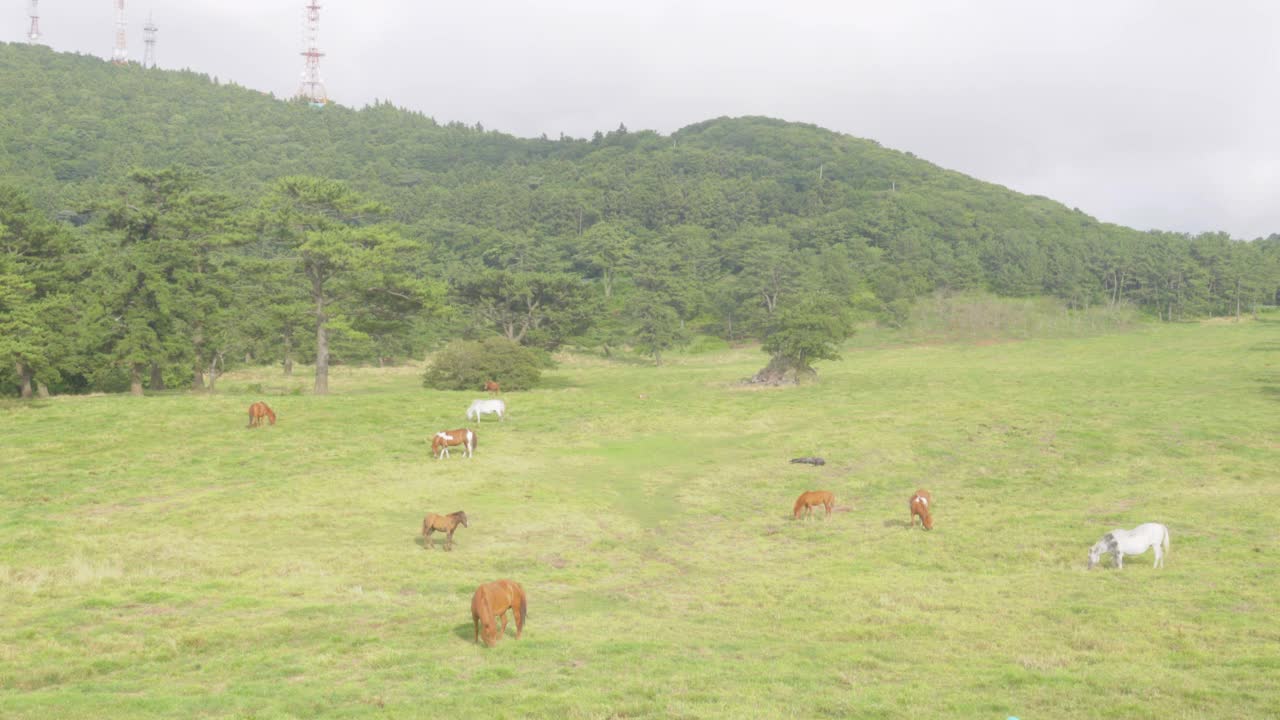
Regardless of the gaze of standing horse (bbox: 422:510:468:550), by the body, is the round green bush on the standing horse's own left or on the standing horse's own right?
on the standing horse's own left

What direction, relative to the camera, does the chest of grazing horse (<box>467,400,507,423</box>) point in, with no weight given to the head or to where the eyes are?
to the viewer's left

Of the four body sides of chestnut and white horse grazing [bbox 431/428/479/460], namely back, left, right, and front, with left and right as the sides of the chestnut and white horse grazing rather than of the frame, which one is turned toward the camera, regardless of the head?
left

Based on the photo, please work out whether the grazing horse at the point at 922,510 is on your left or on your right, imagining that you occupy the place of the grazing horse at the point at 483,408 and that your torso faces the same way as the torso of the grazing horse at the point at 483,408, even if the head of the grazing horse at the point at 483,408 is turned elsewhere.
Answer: on your left

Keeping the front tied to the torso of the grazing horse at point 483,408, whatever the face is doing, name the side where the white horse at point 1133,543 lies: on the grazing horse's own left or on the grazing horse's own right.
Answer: on the grazing horse's own left

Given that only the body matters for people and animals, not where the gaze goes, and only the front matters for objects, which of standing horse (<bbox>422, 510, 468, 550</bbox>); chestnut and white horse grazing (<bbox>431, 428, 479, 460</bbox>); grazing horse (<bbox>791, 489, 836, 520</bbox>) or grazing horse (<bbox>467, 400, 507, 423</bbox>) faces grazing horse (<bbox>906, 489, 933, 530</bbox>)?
standing horse (<bbox>422, 510, 468, 550</bbox>)

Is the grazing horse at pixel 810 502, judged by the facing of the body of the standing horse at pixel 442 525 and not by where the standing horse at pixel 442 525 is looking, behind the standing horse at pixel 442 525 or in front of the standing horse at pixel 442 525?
in front

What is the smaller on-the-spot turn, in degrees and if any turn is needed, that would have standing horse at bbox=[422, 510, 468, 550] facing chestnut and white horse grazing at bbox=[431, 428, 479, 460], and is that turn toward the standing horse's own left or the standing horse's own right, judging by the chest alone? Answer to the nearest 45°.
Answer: approximately 90° to the standing horse's own left

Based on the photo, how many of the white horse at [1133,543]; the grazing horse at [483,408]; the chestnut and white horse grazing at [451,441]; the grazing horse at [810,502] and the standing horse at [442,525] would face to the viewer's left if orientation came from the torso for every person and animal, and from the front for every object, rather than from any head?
4

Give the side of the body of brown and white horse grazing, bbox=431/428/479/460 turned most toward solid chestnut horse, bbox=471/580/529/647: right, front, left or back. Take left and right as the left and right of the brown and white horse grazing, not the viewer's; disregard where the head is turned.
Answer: left

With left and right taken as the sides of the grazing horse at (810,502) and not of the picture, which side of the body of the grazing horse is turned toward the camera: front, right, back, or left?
left

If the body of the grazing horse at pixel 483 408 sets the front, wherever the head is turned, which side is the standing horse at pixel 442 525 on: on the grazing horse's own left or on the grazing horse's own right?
on the grazing horse's own left

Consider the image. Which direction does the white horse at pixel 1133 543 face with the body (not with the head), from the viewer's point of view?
to the viewer's left

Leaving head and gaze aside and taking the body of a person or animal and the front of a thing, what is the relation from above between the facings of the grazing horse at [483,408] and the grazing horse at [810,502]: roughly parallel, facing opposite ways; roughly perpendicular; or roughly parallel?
roughly parallel

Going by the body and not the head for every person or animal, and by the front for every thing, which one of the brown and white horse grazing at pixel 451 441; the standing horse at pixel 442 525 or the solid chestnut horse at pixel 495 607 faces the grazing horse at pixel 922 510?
the standing horse at pixel 442 525

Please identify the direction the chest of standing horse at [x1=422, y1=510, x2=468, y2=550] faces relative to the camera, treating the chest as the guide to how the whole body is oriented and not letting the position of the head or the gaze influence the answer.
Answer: to the viewer's right

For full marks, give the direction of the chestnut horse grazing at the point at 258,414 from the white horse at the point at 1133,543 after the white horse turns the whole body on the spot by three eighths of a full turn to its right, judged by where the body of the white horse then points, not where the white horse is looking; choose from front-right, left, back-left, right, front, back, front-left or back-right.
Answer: back-left

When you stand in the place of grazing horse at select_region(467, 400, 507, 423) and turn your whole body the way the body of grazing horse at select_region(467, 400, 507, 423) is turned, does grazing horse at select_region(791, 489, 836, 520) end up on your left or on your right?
on your left
